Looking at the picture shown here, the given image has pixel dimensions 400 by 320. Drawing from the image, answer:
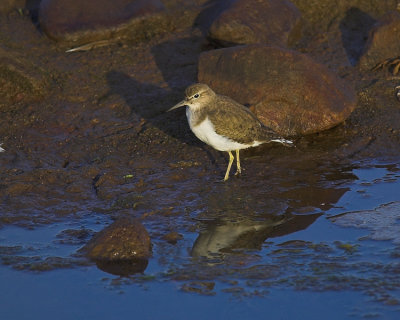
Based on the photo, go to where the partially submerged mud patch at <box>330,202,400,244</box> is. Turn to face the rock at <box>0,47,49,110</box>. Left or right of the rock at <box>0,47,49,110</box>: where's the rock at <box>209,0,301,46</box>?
right

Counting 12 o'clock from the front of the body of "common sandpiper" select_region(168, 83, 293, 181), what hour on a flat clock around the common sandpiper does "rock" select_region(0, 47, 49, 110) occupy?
The rock is roughly at 1 o'clock from the common sandpiper.

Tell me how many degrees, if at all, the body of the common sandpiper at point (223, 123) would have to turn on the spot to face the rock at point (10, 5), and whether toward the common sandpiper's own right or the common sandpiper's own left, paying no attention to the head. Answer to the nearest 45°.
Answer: approximately 45° to the common sandpiper's own right

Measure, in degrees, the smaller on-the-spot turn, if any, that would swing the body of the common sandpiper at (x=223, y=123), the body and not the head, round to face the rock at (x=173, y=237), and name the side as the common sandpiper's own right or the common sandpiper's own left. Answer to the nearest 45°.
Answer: approximately 45° to the common sandpiper's own left

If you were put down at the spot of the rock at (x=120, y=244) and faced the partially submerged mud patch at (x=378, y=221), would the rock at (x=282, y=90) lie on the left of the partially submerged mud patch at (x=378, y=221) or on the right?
left

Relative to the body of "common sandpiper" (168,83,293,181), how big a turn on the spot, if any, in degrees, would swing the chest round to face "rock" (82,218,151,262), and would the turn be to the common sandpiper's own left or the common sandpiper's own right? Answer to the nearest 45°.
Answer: approximately 45° to the common sandpiper's own left

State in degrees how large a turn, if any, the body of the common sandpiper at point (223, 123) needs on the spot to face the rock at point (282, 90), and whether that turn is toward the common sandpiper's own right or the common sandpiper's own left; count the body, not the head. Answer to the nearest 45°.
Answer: approximately 135° to the common sandpiper's own right

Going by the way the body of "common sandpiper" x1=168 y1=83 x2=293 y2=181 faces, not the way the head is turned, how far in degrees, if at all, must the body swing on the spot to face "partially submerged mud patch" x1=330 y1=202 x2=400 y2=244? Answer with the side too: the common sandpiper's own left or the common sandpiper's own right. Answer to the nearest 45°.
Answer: approximately 135° to the common sandpiper's own left

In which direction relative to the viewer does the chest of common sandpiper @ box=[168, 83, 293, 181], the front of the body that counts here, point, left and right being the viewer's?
facing to the left of the viewer

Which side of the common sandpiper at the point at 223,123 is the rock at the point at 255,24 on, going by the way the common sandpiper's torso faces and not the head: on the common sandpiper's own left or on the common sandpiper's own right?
on the common sandpiper's own right

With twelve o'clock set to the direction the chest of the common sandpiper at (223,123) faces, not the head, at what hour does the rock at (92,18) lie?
The rock is roughly at 2 o'clock from the common sandpiper.
